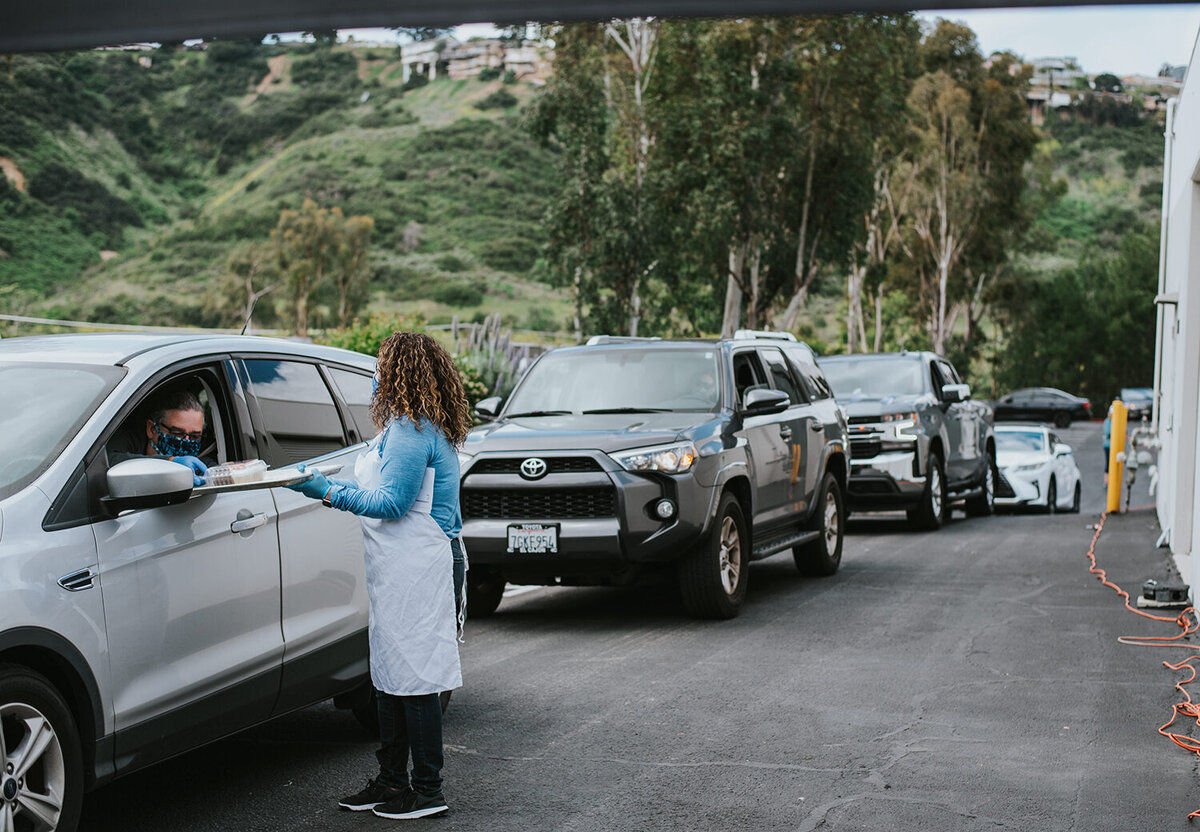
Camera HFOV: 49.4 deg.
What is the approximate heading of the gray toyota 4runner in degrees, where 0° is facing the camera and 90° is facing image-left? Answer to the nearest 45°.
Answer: approximately 45°

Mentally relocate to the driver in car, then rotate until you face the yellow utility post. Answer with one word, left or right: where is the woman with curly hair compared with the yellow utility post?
right

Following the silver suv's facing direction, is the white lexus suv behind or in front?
behind

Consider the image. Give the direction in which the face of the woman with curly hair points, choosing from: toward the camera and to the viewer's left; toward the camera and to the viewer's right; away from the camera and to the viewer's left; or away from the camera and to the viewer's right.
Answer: away from the camera and to the viewer's left

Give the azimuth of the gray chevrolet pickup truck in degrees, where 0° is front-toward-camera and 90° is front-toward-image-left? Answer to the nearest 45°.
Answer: approximately 45°

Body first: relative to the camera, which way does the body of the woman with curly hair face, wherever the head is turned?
to the viewer's left

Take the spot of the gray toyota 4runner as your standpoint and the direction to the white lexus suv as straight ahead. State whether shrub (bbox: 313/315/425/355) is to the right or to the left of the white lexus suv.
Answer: left
